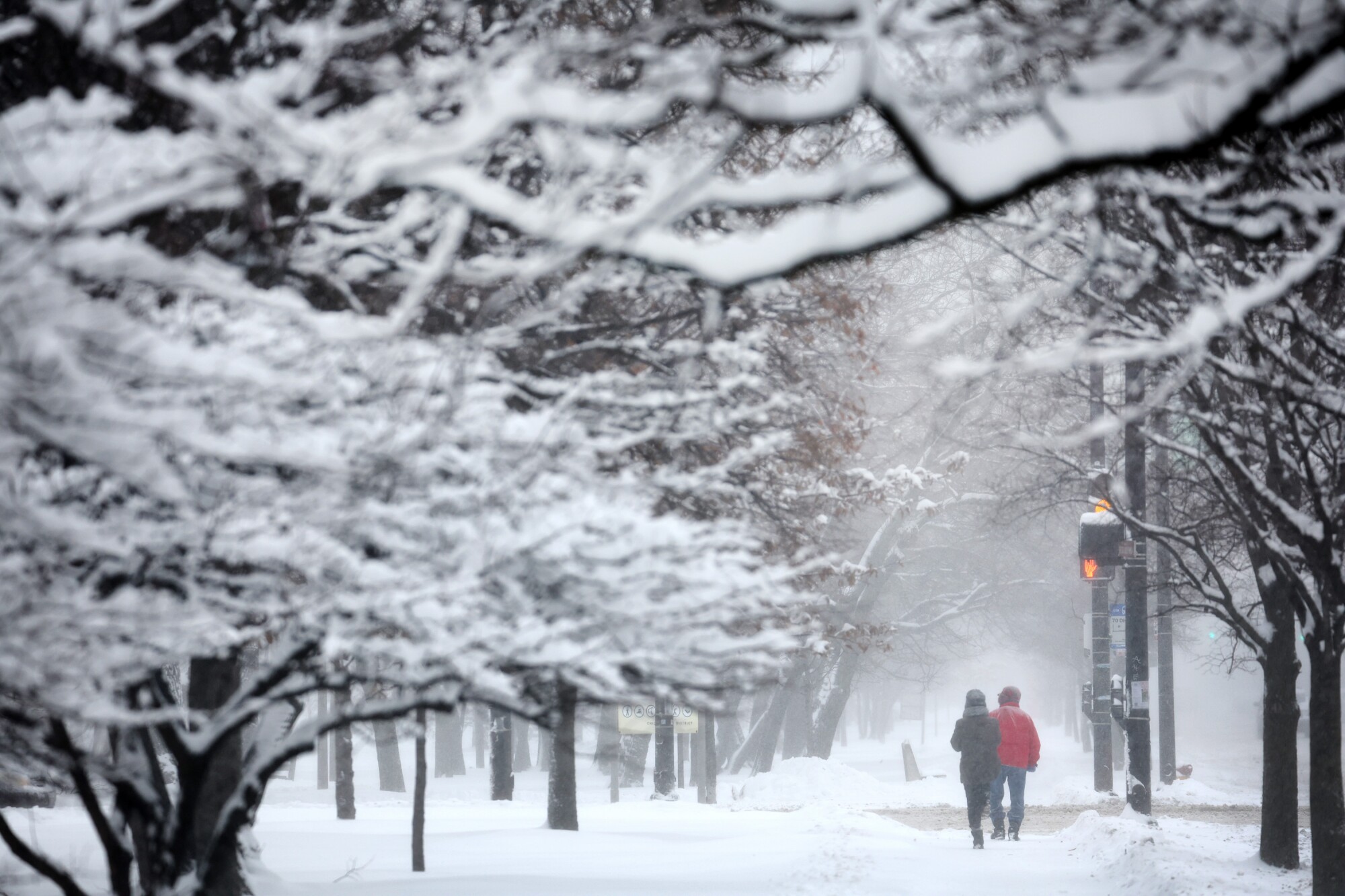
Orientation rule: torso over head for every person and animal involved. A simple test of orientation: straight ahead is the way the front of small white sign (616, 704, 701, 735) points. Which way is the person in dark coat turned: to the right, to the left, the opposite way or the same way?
the opposite way

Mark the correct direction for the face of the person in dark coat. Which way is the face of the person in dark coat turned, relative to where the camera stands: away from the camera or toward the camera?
away from the camera

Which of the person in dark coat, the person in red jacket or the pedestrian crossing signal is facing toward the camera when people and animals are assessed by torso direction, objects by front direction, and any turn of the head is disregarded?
the pedestrian crossing signal

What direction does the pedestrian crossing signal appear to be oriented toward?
toward the camera

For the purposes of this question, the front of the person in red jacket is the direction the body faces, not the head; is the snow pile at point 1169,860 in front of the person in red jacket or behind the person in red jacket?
behind

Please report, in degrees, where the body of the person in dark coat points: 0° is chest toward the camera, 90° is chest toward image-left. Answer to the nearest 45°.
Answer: approximately 180°

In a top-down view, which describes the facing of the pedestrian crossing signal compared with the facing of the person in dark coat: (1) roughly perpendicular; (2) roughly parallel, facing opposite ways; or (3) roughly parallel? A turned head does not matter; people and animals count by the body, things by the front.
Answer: roughly parallel, facing opposite ways

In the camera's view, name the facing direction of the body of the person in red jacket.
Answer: away from the camera

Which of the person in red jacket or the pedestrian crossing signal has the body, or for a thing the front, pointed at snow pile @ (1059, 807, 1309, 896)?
the pedestrian crossing signal

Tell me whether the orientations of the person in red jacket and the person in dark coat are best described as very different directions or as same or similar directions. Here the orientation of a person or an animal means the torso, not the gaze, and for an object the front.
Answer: same or similar directions

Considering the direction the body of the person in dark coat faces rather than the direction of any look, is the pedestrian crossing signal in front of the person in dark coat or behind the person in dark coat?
in front

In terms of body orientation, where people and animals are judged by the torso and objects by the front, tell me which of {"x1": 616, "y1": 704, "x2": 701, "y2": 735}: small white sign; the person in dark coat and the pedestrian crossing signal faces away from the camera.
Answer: the person in dark coat

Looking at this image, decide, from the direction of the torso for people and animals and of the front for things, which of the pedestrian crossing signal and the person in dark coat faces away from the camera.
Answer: the person in dark coat
